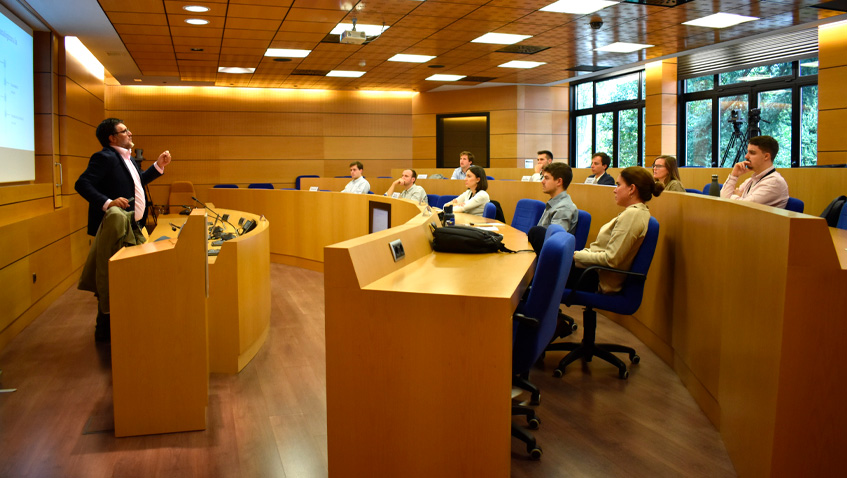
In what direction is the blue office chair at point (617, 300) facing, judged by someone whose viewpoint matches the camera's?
facing to the left of the viewer

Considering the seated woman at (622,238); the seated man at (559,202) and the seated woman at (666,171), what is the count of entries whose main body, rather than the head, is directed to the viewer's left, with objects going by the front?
3

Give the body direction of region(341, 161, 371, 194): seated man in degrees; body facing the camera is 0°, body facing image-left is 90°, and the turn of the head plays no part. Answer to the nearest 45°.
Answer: approximately 45°

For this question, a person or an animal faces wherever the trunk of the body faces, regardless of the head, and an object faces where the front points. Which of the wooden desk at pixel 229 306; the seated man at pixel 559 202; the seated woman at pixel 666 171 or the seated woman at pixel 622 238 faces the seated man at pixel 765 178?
the wooden desk

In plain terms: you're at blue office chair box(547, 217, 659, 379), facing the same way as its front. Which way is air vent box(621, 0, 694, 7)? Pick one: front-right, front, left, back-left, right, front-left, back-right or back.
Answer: right

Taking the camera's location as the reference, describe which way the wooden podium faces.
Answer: facing to the right of the viewer

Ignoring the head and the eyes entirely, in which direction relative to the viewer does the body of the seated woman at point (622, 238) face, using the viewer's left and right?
facing to the left of the viewer

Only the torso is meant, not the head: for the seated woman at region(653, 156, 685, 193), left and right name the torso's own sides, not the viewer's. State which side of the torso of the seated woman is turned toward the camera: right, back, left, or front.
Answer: left
